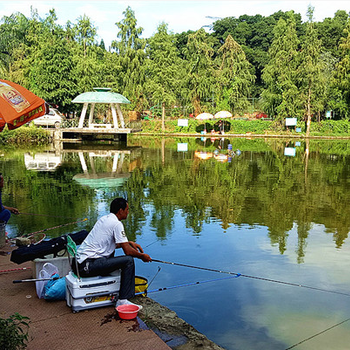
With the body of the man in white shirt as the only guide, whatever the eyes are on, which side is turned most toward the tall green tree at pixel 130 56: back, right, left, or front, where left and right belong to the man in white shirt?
left

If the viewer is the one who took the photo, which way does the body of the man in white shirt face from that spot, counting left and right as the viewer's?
facing to the right of the viewer

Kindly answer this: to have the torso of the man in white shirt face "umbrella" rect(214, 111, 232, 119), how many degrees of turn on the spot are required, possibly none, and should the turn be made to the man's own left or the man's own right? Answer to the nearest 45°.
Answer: approximately 90° to the man's own left

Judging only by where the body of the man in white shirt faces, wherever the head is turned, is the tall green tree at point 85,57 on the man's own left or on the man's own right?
on the man's own left

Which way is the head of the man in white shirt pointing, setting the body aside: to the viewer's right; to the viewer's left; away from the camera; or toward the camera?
to the viewer's right

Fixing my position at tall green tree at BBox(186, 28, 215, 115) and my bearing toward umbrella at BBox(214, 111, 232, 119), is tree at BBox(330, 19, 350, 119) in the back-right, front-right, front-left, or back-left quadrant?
front-left

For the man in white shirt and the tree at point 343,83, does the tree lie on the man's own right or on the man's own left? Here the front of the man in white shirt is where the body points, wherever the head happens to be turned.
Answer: on the man's own left

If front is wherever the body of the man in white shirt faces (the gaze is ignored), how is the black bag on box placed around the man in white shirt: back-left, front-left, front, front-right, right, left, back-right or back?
back-left

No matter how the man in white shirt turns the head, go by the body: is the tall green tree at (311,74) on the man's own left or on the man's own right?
on the man's own left

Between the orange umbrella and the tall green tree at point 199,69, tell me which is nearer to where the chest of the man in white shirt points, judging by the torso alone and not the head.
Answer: the tall green tree
